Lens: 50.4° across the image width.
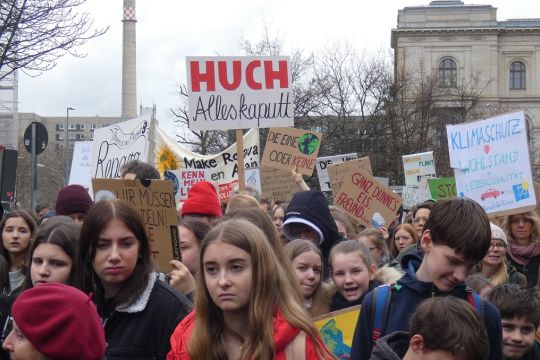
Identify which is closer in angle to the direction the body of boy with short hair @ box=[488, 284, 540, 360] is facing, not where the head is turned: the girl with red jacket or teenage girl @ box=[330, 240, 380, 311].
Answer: the girl with red jacket

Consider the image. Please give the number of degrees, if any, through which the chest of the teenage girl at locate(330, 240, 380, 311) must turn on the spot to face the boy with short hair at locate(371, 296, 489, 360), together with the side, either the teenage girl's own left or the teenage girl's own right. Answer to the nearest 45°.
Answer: approximately 45° to the teenage girl's own left

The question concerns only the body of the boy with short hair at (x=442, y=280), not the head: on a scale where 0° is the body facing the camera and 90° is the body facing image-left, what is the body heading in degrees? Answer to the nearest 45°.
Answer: approximately 315°

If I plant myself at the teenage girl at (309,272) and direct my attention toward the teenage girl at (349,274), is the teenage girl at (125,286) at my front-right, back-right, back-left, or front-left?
back-right

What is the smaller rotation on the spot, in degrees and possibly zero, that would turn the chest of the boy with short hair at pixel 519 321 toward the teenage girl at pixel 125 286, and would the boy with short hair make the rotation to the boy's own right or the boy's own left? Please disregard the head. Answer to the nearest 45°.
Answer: approximately 45° to the boy's own right

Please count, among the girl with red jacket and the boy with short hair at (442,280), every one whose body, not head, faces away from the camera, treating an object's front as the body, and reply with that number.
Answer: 0

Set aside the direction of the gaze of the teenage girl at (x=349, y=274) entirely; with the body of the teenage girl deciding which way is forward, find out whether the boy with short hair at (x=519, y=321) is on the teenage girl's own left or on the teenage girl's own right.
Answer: on the teenage girl's own left

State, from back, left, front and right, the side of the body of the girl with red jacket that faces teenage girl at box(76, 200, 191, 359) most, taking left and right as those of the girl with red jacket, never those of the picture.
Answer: right
